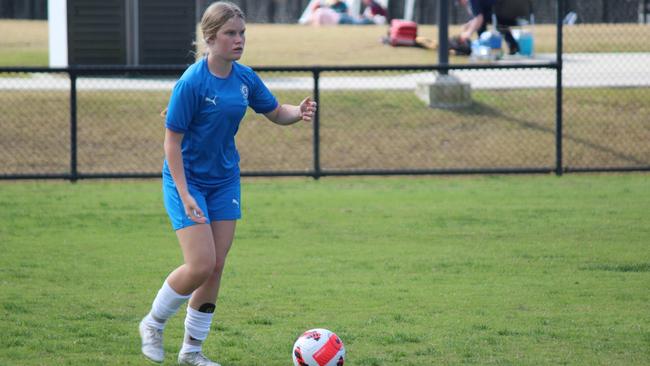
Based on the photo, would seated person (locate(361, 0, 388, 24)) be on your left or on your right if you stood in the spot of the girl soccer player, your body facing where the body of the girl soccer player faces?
on your left

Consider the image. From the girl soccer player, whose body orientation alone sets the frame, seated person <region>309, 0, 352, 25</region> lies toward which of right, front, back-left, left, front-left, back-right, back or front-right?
back-left

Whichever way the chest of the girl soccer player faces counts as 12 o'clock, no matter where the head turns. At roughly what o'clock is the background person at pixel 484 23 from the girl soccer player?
The background person is roughly at 8 o'clock from the girl soccer player.

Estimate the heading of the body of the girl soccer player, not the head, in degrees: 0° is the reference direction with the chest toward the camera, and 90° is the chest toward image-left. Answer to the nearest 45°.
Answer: approximately 315°

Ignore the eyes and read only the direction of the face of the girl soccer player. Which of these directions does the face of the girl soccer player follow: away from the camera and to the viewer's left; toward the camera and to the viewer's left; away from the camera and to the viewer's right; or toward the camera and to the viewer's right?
toward the camera and to the viewer's right

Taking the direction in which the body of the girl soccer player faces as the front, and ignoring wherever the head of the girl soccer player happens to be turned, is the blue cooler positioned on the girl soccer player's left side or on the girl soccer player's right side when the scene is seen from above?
on the girl soccer player's left side

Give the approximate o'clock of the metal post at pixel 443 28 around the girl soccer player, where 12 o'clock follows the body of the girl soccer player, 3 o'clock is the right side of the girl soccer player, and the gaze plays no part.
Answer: The metal post is roughly at 8 o'clock from the girl soccer player.

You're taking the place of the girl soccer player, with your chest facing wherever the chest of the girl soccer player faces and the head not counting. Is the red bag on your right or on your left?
on your left
